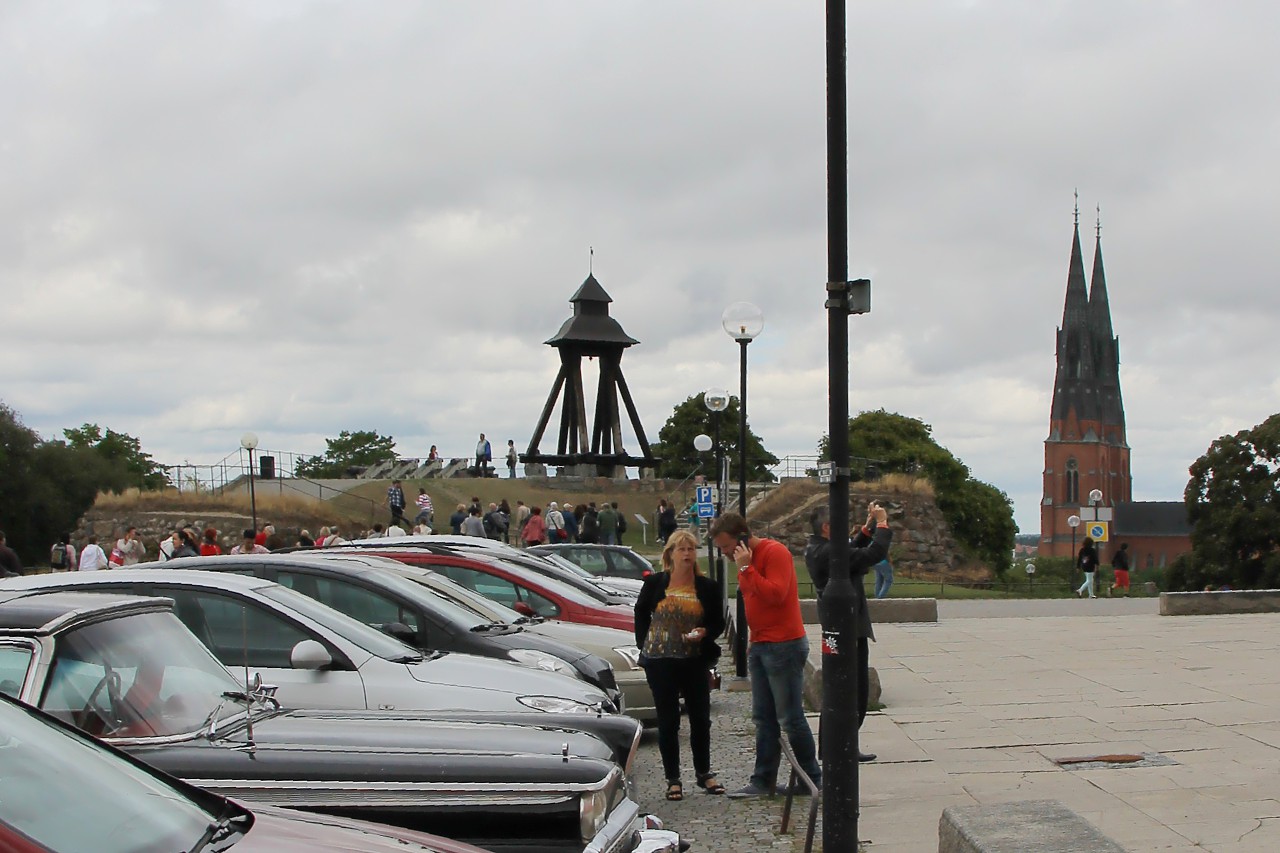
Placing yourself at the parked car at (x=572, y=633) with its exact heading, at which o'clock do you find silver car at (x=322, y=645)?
The silver car is roughly at 4 o'clock from the parked car.

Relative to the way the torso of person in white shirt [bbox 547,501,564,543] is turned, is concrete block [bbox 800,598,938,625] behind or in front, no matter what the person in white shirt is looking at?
behind

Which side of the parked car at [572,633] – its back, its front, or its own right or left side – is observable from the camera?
right

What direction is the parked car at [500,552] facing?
to the viewer's right

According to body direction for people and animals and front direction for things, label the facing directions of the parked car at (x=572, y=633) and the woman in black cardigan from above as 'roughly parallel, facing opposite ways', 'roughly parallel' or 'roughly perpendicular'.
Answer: roughly perpendicular

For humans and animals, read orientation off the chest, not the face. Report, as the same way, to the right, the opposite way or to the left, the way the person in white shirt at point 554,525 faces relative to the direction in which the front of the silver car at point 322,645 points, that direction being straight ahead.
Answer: to the left

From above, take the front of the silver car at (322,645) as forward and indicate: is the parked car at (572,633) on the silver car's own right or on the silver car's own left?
on the silver car's own left

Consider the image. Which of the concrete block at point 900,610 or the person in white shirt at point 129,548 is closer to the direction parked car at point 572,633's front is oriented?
the concrete block

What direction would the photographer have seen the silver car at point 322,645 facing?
facing to the right of the viewer

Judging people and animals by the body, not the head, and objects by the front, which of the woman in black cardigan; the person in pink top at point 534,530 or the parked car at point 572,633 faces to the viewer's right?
the parked car

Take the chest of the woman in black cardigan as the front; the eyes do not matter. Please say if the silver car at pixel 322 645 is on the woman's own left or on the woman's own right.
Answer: on the woman's own right

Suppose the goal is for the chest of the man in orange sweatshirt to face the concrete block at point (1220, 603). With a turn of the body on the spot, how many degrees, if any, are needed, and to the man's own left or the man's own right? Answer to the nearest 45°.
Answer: approximately 135° to the man's own right

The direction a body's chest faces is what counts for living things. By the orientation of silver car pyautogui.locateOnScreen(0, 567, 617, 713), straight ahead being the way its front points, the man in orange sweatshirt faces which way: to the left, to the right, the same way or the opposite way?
the opposite way

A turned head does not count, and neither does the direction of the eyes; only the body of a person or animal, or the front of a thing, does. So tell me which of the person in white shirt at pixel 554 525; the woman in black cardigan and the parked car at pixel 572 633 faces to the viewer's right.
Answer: the parked car

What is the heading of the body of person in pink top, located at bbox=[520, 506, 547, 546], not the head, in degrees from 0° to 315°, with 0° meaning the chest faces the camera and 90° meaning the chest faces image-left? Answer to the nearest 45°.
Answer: approximately 180°
